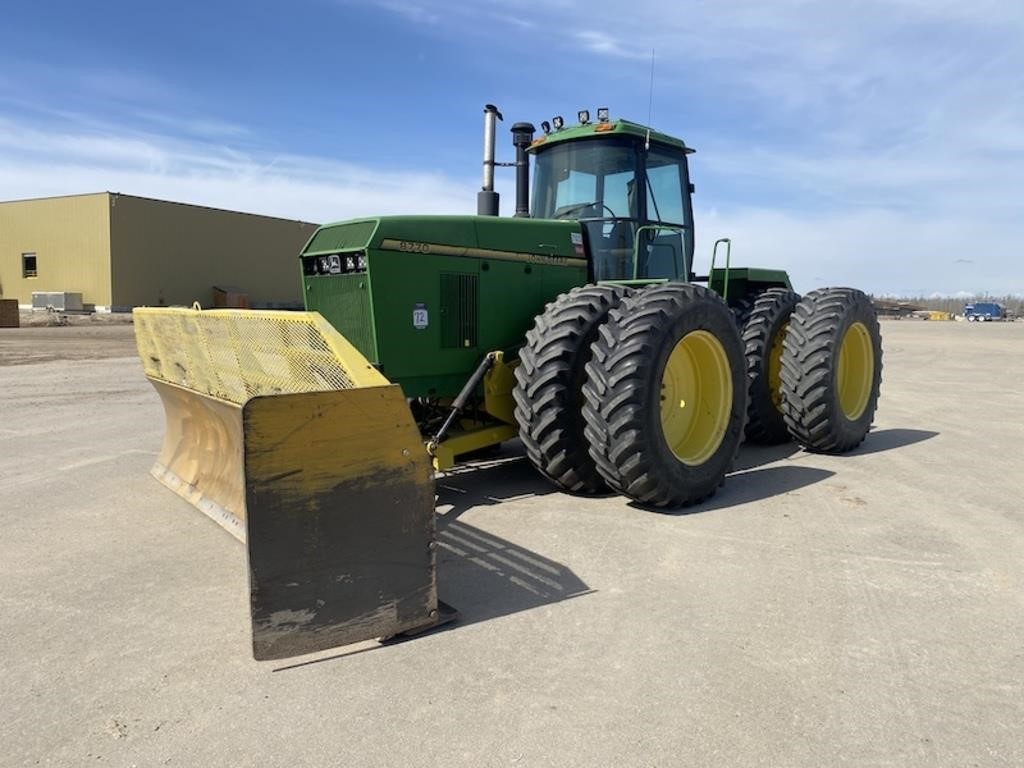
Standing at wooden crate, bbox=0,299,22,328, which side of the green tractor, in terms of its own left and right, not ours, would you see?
right

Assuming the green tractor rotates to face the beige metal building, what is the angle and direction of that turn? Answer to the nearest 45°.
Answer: approximately 90° to its right

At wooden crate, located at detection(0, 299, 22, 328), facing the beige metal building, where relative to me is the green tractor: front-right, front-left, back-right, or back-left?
back-right

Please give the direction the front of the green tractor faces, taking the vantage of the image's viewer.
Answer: facing the viewer and to the left of the viewer
